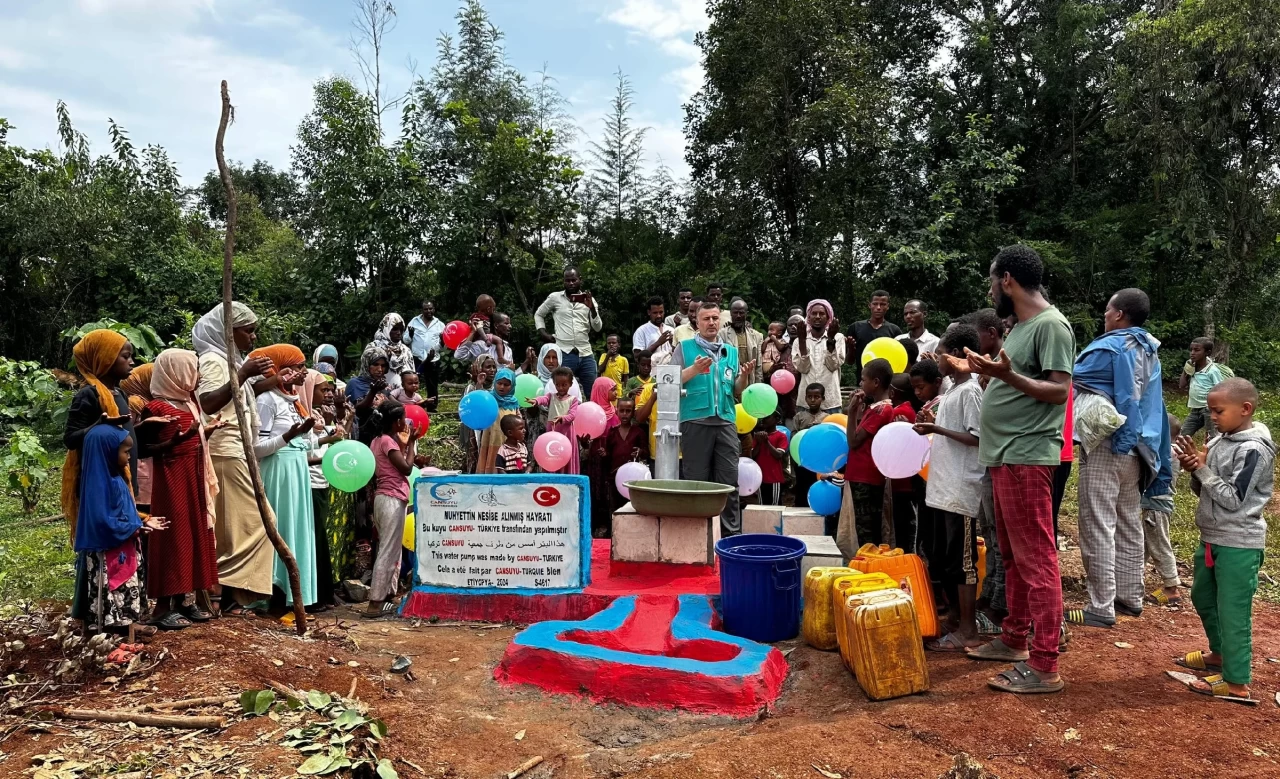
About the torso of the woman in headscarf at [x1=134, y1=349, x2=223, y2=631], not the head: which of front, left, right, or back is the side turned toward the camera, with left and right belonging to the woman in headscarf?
right

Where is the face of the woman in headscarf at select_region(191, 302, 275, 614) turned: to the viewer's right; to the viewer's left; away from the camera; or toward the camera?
to the viewer's right

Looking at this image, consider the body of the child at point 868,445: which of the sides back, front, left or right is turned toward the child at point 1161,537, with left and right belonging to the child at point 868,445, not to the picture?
back

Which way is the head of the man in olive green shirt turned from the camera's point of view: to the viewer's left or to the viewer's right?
to the viewer's left

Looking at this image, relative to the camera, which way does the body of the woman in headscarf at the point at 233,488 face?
to the viewer's right

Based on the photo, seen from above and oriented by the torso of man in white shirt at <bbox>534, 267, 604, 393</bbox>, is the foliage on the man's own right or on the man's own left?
on the man's own right

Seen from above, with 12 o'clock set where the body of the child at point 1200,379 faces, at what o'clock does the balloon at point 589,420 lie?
The balloon is roughly at 12 o'clock from the child.

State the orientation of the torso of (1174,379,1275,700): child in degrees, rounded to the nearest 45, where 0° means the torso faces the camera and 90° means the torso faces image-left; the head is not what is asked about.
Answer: approximately 90°

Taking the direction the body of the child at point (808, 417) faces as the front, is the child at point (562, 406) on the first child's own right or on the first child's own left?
on the first child's own right

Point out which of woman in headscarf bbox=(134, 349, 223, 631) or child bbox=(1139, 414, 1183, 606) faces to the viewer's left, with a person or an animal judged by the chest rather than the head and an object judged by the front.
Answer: the child
